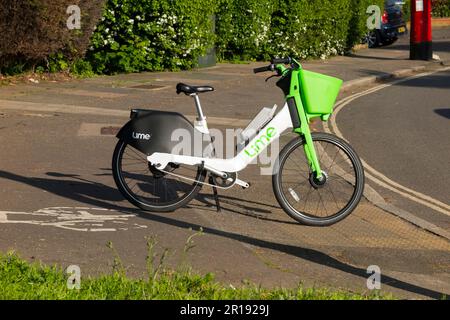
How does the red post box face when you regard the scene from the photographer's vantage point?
facing the viewer

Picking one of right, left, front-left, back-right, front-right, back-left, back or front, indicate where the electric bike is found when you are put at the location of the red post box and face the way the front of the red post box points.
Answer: front

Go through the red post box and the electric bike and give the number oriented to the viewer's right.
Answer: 1

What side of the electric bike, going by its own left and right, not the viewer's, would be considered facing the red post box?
left

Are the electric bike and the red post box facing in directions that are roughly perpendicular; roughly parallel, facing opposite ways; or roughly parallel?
roughly perpendicular

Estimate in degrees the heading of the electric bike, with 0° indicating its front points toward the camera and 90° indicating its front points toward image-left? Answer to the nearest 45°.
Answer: approximately 270°

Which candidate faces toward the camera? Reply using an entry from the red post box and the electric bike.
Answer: the red post box
